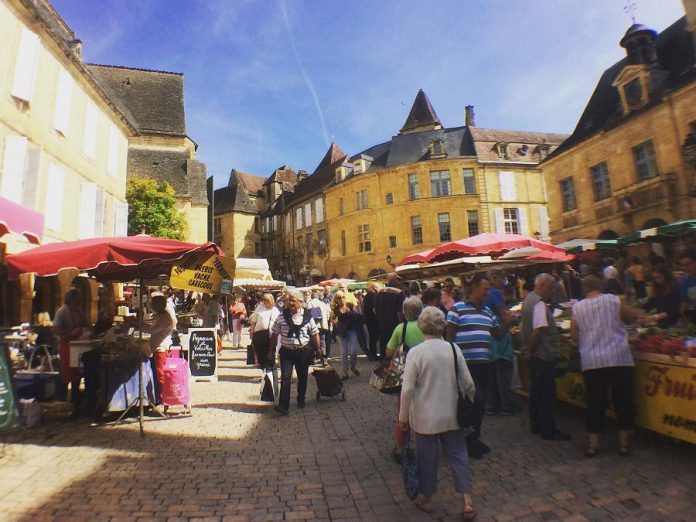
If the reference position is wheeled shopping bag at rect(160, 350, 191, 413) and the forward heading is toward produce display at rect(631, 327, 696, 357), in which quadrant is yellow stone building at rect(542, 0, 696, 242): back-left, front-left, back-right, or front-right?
front-left

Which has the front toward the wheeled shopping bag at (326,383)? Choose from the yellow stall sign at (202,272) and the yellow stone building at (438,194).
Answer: the yellow stone building

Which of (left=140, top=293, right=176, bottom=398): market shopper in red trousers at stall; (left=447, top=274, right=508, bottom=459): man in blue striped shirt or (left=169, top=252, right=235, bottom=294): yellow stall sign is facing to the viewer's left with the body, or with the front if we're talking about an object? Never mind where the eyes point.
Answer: the market shopper in red trousers at stall

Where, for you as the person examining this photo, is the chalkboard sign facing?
facing the viewer

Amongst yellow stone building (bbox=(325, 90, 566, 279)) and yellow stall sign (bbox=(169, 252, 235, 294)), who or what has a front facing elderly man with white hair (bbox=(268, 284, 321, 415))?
the yellow stone building

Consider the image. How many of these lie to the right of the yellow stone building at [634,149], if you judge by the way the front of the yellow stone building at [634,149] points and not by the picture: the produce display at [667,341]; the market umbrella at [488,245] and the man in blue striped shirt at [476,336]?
0

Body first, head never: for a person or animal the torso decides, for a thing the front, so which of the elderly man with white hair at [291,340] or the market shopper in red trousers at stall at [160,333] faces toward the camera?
the elderly man with white hair

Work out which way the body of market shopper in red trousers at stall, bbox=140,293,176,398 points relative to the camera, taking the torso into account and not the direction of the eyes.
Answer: to the viewer's left

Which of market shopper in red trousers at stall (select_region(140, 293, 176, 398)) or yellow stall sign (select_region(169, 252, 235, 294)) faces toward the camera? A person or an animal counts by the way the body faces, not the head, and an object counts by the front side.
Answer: the yellow stall sign

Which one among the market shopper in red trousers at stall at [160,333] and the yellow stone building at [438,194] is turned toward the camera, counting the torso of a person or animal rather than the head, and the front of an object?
the yellow stone building

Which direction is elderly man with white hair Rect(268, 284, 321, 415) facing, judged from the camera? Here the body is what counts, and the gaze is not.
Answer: toward the camera

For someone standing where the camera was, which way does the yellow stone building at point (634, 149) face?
facing the viewer and to the left of the viewer

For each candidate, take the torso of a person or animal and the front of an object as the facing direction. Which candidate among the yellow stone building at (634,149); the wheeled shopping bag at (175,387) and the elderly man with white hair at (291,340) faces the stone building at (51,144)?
the yellow stone building
